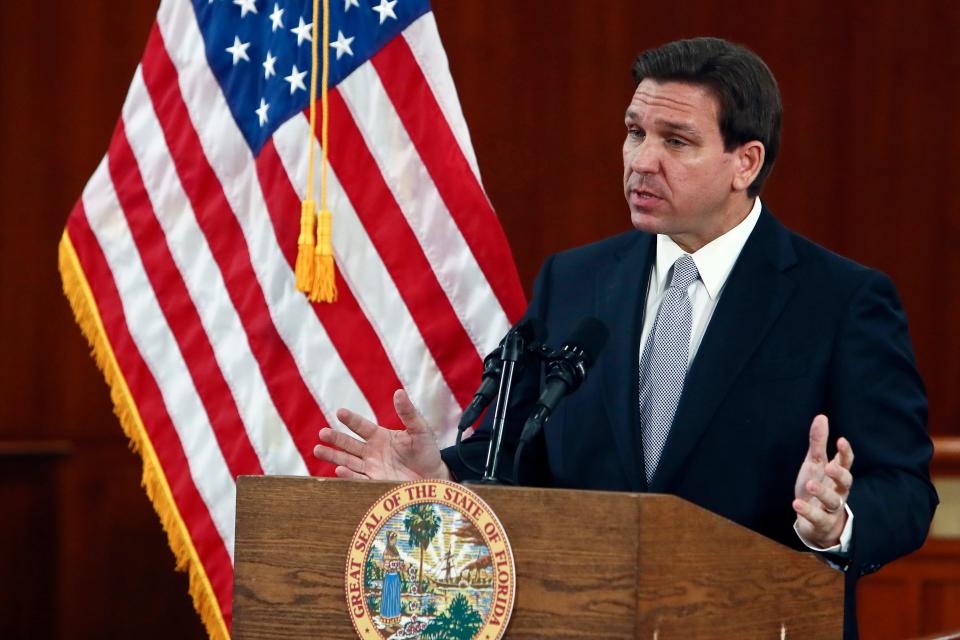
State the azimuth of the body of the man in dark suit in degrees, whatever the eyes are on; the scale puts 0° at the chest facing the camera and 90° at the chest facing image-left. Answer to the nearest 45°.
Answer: approximately 45°

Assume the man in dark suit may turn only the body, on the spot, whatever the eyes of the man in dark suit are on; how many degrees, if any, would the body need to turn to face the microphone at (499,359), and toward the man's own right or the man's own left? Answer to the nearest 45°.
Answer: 0° — they already face it

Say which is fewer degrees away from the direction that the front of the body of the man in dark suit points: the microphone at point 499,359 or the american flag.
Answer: the microphone
